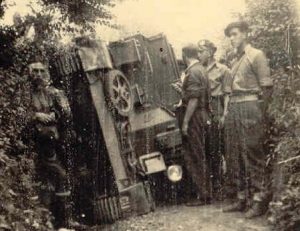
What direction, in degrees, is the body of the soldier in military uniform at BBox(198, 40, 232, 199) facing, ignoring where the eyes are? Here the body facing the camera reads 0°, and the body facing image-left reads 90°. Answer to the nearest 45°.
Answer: approximately 45°

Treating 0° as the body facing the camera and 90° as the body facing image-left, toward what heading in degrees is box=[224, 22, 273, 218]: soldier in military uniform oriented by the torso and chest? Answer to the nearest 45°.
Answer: approximately 45°

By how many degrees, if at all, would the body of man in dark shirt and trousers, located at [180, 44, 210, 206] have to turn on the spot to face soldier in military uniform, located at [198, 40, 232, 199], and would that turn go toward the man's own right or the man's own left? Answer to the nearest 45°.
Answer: approximately 135° to the man's own right

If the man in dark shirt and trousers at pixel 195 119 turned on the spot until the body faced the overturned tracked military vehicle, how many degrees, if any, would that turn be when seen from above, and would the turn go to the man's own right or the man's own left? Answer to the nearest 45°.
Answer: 0° — they already face it

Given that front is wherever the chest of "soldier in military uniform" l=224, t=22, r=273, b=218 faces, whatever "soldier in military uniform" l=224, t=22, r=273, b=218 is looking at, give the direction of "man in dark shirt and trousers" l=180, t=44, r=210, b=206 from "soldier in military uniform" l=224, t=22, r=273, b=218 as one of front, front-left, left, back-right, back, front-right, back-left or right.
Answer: right

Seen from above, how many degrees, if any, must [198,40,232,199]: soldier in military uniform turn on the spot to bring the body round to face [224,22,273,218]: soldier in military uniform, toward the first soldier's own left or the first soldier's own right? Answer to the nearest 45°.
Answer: approximately 45° to the first soldier's own left

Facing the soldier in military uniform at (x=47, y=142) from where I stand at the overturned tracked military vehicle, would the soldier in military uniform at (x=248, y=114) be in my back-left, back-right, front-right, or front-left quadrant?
back-left

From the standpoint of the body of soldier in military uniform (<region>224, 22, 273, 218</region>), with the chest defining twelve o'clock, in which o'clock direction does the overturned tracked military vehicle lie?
The overturned tracked military vehicle is roughly at 2 o'clock from the soldier in military uniform.

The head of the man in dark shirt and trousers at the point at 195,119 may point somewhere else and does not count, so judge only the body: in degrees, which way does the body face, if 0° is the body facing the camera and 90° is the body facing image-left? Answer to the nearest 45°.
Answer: approximately 90°

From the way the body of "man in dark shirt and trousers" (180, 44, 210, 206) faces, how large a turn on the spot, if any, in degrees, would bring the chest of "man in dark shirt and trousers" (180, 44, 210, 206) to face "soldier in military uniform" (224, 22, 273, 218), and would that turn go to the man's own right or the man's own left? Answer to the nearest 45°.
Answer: approximately 135° to the man's own left
